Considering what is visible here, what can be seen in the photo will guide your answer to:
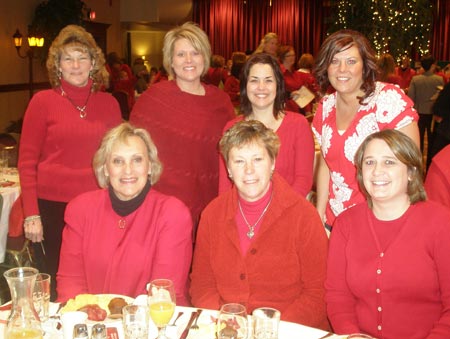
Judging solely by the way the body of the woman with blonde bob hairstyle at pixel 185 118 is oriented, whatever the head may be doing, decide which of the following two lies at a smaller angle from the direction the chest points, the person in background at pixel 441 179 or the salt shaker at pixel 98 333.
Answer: the salt shaker

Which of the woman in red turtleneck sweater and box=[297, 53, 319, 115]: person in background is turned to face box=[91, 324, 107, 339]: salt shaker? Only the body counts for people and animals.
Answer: the woman in red turtleneck sweater

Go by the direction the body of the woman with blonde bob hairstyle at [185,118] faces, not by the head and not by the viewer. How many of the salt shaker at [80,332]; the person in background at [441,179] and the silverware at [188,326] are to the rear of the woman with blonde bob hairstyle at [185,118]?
0

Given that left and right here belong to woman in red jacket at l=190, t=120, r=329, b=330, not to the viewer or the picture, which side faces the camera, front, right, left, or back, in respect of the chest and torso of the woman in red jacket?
front

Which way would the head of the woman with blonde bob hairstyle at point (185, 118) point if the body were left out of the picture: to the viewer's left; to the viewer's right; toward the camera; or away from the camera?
toward the camera

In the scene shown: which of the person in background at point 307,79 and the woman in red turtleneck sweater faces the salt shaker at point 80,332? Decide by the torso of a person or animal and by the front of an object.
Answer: the woman in red turtleneck sweater

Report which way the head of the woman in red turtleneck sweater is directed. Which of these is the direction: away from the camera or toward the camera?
toward the camera

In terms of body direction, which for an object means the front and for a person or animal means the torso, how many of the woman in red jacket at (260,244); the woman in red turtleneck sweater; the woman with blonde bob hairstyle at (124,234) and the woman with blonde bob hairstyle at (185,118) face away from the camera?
0

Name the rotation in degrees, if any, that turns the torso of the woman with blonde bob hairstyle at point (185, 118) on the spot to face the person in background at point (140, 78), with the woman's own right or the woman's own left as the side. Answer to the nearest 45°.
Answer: approximately 180°

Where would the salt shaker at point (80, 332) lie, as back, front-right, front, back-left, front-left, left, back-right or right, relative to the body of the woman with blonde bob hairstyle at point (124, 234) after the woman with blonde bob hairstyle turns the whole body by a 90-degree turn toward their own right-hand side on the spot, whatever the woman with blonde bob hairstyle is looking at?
left

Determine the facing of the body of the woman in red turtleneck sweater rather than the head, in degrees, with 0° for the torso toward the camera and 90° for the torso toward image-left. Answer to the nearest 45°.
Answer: approximately 0°

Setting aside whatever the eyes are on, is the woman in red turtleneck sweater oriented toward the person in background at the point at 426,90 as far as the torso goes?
no

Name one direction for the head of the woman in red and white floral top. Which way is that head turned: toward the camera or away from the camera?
toward the camera

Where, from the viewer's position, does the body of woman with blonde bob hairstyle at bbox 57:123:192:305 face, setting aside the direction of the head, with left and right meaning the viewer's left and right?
facing the viewer
